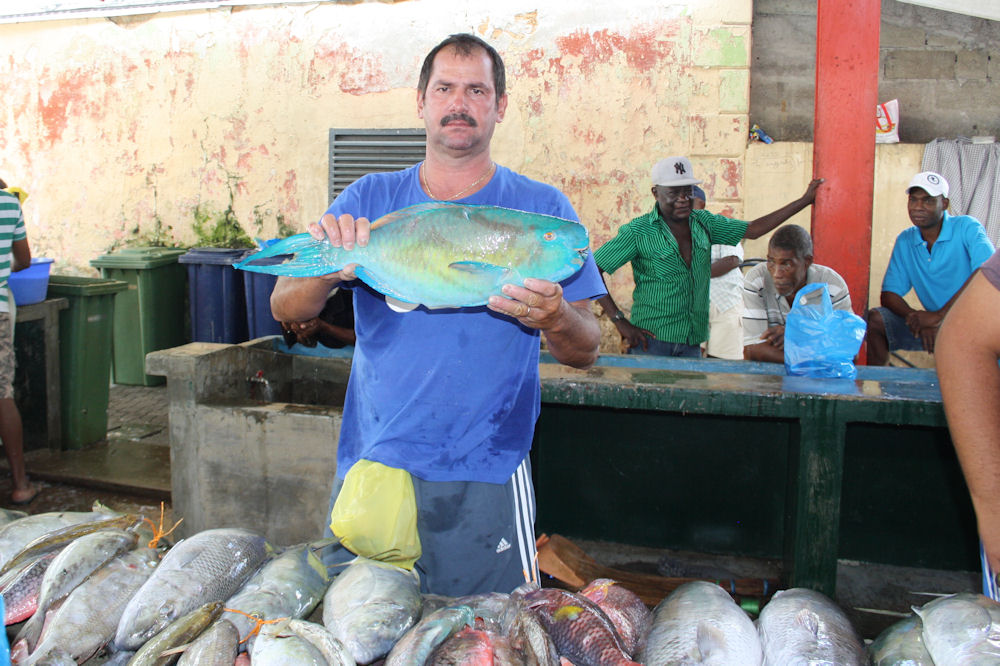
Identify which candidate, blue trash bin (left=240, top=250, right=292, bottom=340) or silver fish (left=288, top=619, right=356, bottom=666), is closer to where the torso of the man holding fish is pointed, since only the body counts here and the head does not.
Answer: the silver fish

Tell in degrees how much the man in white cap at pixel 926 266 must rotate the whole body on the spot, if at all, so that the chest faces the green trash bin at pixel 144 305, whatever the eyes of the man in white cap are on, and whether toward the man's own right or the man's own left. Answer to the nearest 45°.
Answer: approximately 45° to the man's own right

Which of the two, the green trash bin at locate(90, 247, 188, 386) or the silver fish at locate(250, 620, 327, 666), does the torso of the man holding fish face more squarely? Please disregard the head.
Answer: the silver fish

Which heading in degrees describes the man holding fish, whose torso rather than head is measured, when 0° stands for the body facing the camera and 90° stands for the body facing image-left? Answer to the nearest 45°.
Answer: approximately 0°

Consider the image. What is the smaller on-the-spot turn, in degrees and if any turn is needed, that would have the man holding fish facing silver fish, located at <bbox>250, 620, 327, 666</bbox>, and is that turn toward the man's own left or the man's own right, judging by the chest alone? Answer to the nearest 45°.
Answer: approximately 45° to the man's own right

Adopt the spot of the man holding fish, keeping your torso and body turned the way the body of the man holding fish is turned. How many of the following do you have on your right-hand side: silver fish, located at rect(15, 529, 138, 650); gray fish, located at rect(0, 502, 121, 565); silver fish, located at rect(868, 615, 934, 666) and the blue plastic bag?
2
